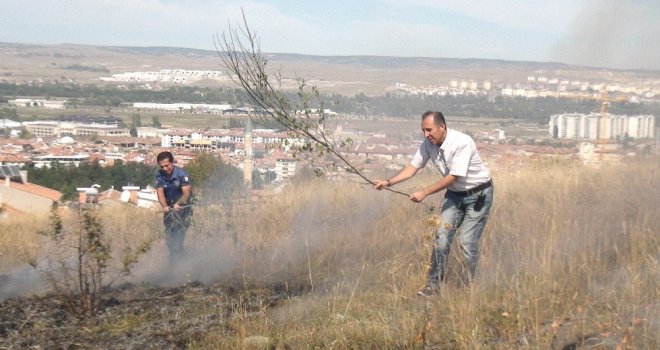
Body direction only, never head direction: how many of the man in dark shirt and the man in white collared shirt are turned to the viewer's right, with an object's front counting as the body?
0

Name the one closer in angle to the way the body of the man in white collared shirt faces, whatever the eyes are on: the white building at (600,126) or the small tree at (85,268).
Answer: the small tree

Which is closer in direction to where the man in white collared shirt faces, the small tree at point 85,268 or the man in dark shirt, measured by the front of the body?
the small tree

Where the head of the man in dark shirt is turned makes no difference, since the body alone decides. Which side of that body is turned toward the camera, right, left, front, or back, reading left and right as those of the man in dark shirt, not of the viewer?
front

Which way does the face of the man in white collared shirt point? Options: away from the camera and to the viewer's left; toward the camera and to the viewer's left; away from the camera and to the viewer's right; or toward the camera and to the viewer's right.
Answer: toward the camera and to the viewer's left

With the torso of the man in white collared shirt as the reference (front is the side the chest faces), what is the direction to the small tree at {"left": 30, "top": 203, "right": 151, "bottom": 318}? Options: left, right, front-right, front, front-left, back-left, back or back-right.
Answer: front-right

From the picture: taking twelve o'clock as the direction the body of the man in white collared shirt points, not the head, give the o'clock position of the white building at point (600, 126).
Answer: The white building is roughly at 5 o'clock from the man in white collared shirt.

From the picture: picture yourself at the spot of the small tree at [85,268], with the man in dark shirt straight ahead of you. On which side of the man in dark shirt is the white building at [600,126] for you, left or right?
right

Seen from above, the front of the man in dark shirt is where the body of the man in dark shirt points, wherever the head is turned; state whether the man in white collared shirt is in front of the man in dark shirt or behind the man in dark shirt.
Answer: in front

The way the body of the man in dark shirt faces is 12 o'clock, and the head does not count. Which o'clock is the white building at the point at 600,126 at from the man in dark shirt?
The white building is roughly at 8 o'clock from the man in dark shirt.

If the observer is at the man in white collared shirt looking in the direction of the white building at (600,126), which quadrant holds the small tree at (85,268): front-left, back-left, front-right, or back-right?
back-left

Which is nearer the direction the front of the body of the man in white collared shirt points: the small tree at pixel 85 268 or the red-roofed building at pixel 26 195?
the small tree

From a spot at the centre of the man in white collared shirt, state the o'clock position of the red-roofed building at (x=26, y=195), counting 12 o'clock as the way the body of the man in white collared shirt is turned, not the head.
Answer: The red-roofed building is roughly at 3 o'clock from the man in white collared shirt.

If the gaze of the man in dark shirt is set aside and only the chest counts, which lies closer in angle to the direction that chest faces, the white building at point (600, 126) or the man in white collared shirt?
the man in white collared shirt
